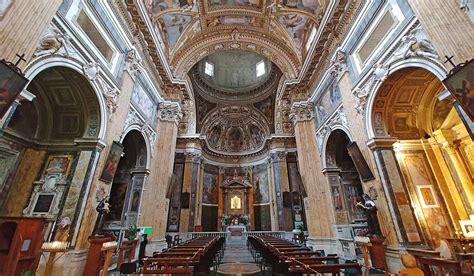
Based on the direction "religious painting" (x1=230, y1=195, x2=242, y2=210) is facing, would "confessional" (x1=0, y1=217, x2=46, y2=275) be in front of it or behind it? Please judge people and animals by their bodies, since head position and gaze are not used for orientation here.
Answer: in front

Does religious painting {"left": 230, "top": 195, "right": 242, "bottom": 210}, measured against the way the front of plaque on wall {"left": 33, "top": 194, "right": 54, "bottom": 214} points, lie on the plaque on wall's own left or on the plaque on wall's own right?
on the plaque on wall's own left

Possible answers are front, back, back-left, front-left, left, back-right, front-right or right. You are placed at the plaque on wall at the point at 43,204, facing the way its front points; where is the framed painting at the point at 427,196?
front-left

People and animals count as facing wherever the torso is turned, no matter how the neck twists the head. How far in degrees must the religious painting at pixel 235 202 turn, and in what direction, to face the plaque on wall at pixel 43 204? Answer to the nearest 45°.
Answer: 0° — it already faces it

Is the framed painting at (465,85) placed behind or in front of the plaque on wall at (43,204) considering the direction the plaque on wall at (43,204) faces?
in front

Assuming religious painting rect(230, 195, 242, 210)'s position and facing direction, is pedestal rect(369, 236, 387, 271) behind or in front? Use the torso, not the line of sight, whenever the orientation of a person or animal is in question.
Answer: in front
